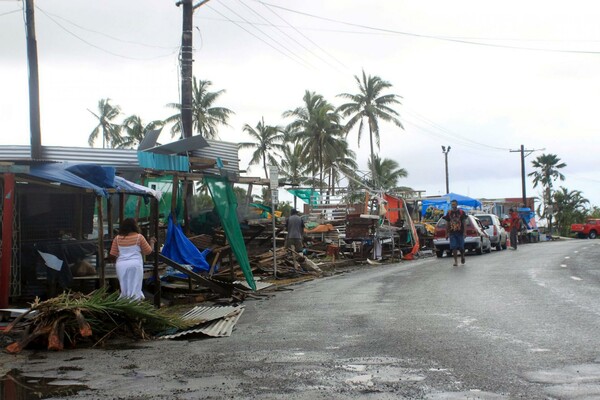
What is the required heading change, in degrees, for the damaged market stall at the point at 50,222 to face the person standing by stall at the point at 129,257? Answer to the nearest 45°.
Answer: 0° — it already faces them

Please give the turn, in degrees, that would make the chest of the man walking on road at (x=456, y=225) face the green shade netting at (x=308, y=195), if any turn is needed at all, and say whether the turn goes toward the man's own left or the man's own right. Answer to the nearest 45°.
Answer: approximately 135° to the man's own right

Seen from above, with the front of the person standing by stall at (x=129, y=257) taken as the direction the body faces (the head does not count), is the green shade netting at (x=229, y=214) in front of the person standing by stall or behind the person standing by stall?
in front

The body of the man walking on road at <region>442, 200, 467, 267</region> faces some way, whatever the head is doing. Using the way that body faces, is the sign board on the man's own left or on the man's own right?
on the man's own right

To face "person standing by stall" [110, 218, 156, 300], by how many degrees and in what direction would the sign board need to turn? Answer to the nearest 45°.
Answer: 0° — it already faces them

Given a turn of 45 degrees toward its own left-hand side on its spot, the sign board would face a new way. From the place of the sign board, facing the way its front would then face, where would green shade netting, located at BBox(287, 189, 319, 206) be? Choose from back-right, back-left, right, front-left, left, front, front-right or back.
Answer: back-left

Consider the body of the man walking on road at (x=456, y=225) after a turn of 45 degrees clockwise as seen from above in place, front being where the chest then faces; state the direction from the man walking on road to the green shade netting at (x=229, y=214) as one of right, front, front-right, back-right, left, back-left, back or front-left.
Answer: front

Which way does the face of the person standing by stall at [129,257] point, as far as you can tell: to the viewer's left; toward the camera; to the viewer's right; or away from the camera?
away from the camera

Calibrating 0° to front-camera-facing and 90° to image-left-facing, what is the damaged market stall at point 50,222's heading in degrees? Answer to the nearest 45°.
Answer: approximately 315°

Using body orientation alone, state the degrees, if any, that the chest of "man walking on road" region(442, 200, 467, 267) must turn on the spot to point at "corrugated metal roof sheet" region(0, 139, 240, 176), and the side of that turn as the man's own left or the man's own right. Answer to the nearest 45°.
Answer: approximately 45° to the man's own right

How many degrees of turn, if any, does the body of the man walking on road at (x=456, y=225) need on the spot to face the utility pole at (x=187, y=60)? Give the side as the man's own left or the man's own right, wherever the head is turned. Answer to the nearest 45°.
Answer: approximately 45° to the man's own right

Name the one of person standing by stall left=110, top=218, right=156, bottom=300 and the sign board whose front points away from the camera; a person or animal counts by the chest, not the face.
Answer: the person standing by stall

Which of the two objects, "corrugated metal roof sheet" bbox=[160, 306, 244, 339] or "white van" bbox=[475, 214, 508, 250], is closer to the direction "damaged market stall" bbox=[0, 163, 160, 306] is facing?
the corrugated metal roof sheet

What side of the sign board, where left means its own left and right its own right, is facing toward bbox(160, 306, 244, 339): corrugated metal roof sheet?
front

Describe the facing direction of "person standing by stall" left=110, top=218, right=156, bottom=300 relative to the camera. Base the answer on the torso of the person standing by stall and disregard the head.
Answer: away from the camera
